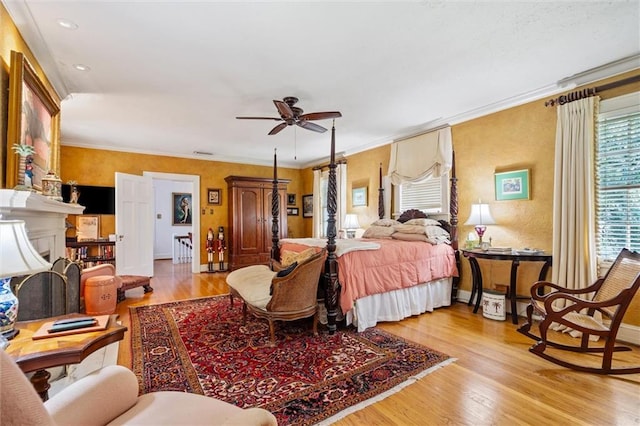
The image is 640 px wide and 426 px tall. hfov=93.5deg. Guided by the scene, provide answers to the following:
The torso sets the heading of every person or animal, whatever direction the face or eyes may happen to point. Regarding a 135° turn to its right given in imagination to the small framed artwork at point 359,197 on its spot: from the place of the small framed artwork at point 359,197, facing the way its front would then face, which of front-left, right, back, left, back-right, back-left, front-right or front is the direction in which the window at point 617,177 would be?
back-right

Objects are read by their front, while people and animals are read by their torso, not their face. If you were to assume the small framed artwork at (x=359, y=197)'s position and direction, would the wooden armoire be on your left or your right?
on your right

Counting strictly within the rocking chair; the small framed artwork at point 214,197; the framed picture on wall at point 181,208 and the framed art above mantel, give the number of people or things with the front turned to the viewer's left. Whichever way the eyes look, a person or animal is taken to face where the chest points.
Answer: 1

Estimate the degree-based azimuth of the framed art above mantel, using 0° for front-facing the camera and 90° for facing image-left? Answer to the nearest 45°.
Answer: approximately 270°

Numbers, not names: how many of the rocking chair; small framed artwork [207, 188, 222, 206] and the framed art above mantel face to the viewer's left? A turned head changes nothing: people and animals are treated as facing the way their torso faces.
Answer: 1

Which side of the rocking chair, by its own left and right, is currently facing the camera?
left

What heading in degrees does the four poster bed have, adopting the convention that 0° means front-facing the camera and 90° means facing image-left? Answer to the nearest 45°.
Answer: approximately 45°

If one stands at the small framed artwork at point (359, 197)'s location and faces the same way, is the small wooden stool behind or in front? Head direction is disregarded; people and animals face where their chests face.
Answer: in front

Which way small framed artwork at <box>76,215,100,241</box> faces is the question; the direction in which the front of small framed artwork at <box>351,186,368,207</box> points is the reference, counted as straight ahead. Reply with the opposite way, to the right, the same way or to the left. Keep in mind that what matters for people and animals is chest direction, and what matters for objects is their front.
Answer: to the left

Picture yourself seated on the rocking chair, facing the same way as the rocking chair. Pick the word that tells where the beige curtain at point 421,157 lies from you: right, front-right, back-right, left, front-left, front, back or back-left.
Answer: front-right

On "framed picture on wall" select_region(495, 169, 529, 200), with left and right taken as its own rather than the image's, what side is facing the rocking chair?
left

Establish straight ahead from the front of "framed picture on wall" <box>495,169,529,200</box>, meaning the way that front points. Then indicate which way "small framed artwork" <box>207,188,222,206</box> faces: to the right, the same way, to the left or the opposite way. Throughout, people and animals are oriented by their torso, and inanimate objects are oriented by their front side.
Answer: to the left

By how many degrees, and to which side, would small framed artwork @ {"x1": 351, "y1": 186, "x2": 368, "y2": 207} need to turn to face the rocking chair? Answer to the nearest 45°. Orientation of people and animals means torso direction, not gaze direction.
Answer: approximately 90° to its left

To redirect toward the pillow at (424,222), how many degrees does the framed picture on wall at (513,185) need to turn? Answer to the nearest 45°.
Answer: approximately 45° to its right

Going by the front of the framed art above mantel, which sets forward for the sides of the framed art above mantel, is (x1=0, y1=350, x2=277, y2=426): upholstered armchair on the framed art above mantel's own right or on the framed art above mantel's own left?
on the framed art above mantel's own right

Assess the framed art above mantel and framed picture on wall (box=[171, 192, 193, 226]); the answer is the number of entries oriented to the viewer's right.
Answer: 1

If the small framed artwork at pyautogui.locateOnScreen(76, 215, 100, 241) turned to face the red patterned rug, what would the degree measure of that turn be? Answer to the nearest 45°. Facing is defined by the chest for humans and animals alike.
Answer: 0° — it already faces it

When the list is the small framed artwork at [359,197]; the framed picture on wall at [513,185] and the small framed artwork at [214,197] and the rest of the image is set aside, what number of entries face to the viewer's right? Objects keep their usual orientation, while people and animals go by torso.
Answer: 0

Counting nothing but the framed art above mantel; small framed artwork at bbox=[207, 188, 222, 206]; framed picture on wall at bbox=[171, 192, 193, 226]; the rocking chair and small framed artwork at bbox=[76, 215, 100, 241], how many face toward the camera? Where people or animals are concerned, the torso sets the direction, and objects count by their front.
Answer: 3

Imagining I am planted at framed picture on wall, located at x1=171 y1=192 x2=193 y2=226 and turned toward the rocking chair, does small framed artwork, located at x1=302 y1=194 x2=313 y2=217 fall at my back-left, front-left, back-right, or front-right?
front-left
